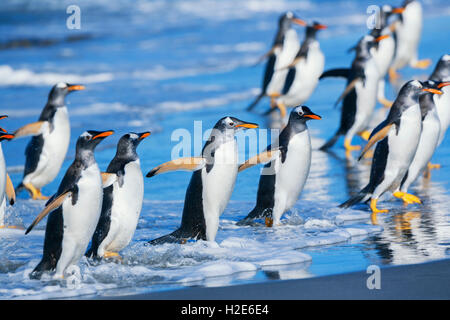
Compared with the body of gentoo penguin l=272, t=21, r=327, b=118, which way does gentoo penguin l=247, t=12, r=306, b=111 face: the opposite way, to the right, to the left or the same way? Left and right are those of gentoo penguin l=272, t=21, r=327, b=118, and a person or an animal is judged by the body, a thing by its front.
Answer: the same way

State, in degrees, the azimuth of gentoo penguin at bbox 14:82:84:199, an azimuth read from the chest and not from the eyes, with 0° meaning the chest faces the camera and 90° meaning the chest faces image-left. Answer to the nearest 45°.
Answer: approximately 270°

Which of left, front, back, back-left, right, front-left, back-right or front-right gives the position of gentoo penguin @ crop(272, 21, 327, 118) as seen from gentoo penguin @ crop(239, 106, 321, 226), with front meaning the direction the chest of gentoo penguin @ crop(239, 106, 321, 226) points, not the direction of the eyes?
left

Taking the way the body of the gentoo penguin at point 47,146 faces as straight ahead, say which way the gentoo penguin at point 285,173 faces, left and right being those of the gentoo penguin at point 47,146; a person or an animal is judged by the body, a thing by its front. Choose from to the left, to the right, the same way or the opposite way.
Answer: the same way

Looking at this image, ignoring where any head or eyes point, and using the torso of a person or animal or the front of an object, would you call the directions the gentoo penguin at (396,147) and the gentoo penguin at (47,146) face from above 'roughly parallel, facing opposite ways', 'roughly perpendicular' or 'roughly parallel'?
roughly parallel

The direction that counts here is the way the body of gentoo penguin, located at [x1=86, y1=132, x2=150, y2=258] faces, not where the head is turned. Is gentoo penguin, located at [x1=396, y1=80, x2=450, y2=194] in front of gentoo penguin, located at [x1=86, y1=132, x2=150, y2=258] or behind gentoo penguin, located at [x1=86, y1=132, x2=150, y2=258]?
in front

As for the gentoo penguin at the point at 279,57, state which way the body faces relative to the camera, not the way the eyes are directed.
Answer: to the viewer's right

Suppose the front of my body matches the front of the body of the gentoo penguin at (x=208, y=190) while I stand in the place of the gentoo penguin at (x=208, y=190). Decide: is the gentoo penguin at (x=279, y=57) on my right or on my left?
on my left

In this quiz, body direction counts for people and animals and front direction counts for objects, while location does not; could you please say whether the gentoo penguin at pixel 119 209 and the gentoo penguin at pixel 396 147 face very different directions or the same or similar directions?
same or similar directions

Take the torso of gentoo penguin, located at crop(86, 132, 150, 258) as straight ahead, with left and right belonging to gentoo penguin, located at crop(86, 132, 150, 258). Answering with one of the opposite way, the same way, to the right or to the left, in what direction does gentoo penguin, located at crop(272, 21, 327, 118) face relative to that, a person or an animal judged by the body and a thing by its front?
the same way

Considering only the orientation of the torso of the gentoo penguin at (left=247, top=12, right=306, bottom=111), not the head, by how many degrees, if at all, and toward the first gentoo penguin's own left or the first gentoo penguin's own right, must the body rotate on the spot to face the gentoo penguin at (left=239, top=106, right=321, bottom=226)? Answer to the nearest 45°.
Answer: approximately 90° to the first gentoo penguin's own right

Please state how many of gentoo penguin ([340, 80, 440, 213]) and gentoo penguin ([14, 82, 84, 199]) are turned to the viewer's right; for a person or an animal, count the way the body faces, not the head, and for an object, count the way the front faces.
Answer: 2

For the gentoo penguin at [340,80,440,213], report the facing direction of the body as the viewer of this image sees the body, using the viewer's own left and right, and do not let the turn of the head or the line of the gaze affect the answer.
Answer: facing to the right of the viewer

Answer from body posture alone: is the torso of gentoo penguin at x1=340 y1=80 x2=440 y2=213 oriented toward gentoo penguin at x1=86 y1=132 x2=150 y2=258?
no

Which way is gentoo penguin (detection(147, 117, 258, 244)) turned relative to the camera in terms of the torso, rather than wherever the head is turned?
to the viewer's right

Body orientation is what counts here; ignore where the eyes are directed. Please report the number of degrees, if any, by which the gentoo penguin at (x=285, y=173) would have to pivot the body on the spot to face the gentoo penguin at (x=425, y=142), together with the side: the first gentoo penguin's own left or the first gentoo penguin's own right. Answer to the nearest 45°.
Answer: approximately 45° to the first gentoo penguin's own left

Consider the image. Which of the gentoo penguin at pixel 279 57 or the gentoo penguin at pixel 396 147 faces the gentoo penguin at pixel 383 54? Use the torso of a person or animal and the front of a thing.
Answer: the gentoo penguin at pixel 279 57

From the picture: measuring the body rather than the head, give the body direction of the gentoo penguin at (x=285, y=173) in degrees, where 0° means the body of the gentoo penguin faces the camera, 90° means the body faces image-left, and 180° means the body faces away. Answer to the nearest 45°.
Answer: approximately 270°
